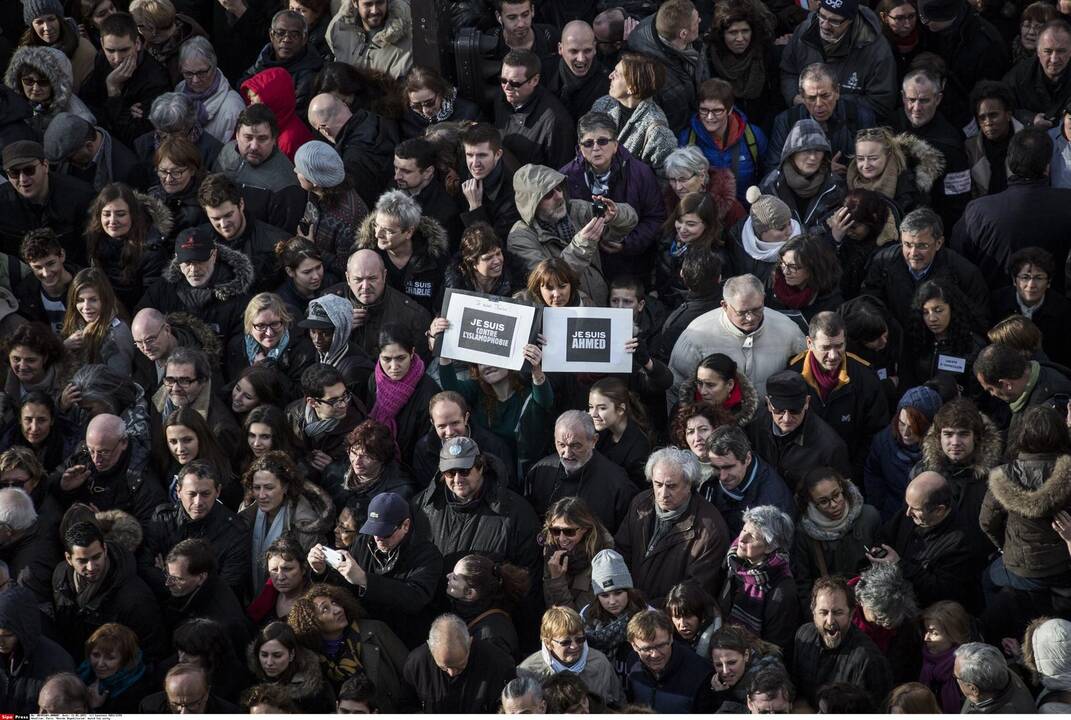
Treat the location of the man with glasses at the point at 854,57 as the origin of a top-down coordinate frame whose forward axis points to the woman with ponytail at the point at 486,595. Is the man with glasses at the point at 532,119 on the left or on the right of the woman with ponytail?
right

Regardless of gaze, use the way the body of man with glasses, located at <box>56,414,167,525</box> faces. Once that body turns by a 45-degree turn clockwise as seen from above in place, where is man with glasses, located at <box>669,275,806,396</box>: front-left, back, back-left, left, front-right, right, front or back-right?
back

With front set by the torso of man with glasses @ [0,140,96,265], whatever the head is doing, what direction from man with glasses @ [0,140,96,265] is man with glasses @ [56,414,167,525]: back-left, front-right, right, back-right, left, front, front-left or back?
front-left

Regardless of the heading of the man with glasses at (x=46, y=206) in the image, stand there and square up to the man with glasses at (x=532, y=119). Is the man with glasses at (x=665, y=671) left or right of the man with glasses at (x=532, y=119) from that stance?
right

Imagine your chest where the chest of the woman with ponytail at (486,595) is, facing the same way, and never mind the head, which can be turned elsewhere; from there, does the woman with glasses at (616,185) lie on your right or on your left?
on your right

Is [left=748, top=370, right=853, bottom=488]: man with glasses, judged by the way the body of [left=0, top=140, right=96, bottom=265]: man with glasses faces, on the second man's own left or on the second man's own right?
on the second man's own left

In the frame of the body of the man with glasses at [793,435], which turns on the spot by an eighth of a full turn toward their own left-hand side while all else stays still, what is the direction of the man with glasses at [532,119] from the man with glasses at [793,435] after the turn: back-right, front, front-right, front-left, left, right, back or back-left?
back-right

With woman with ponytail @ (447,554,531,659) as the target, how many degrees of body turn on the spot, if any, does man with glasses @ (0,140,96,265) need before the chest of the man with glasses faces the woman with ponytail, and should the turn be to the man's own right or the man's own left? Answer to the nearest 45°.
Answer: approximately 90° to the man's own left

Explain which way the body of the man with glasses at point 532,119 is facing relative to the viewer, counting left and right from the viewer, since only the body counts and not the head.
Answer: facing the viewer and to the left of the viewer

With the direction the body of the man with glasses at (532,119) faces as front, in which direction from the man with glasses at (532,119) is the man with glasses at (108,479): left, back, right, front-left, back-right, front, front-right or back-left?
front
